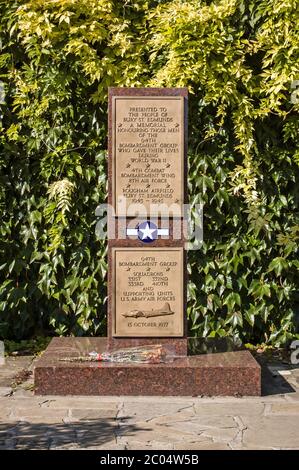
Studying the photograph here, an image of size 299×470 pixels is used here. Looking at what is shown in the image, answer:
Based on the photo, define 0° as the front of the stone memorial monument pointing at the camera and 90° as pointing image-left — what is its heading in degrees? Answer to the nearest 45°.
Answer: approximately 0°
